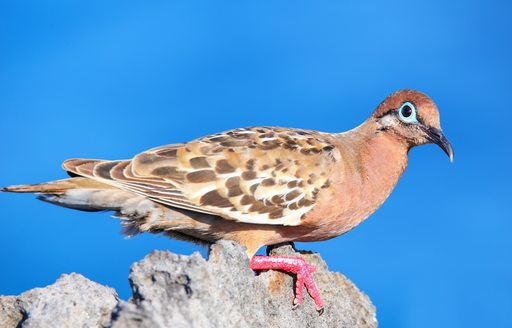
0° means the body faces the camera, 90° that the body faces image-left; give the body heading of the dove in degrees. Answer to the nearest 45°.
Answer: approximately 270°
